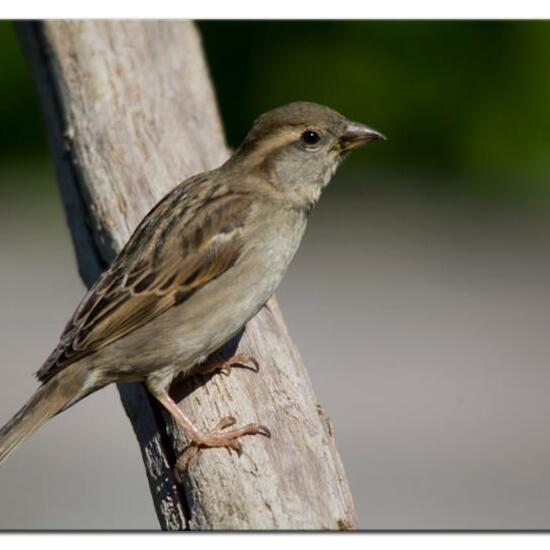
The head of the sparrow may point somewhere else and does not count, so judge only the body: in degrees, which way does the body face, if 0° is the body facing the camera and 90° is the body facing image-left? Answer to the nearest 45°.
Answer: approximately 270°
